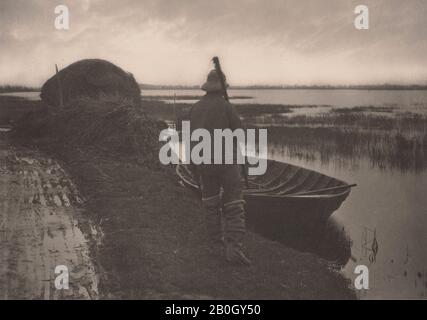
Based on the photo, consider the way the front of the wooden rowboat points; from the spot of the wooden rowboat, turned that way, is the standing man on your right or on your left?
on your right

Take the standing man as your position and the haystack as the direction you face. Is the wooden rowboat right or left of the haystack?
right

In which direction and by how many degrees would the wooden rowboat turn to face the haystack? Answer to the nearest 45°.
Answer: approximately 135° to its left

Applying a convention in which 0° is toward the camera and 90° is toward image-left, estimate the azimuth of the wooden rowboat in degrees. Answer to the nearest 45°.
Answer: approximately 270°
